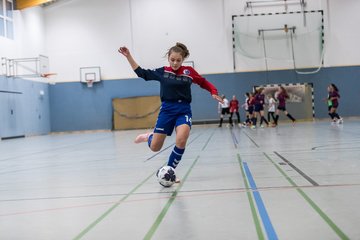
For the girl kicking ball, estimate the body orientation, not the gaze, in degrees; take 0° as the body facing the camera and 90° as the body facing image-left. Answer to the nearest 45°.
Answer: approximately 0°

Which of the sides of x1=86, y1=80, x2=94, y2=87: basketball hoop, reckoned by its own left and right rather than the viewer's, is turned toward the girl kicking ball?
front

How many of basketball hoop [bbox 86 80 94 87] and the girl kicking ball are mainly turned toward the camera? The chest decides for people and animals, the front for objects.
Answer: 2

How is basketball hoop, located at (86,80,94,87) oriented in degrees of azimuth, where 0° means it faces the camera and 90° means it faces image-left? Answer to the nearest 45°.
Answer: approximately 0°

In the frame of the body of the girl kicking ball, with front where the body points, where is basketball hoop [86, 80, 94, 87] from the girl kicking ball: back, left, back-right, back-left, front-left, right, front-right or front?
back

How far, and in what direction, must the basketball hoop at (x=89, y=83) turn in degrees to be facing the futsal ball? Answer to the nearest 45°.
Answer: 0° — it already faces it
